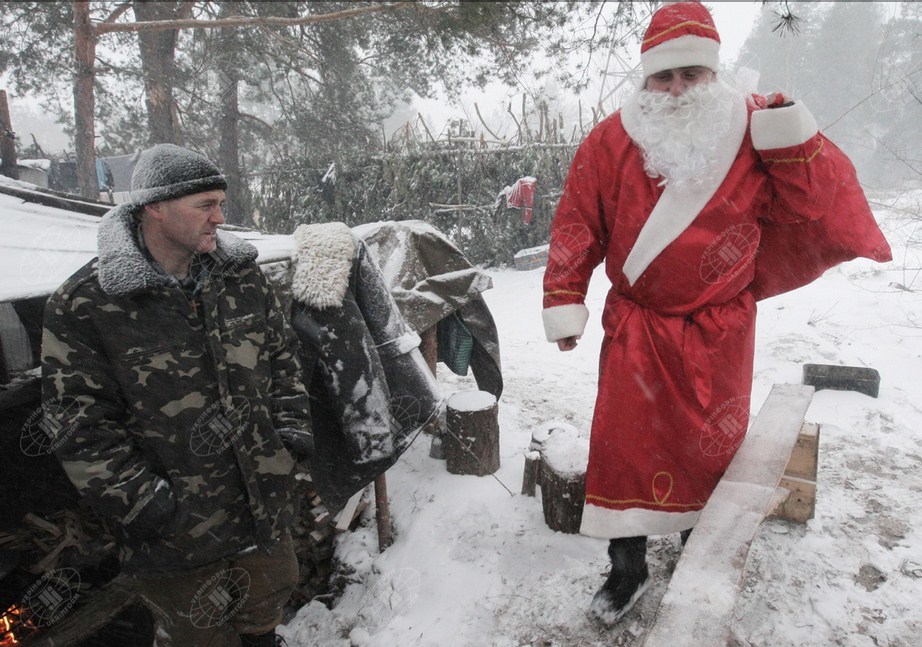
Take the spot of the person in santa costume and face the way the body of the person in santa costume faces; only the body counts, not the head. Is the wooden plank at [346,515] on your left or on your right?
on your right

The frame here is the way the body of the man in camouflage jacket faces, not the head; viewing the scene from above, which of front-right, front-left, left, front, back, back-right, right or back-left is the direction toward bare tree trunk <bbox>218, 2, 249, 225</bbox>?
back-left

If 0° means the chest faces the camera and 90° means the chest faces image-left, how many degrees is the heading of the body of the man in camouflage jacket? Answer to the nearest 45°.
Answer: approximately 315°

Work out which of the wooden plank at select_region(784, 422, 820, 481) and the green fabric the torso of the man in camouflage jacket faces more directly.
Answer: the wooden plank

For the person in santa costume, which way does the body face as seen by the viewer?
toward the camera

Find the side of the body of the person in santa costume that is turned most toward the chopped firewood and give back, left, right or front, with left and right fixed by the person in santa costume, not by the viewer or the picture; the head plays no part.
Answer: right

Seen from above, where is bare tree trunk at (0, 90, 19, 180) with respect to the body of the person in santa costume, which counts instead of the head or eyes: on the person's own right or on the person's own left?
on the person's own right
